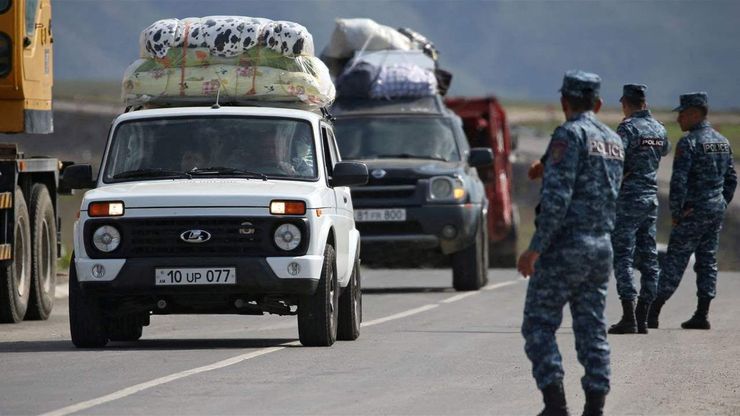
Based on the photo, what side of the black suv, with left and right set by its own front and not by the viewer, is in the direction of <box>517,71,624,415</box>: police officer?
front

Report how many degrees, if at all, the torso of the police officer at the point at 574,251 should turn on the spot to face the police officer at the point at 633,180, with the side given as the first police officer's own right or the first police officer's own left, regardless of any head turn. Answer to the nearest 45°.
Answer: approximately 45° to the first police officer's own right

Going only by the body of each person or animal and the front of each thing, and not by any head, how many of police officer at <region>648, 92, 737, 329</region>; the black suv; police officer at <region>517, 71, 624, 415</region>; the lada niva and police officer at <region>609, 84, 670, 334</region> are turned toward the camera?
2

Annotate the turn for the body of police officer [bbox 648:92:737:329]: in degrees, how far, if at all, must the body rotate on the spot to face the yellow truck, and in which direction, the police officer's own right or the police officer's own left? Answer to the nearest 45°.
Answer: approximately 45° to the police officer's own left

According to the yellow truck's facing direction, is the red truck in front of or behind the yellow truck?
behind

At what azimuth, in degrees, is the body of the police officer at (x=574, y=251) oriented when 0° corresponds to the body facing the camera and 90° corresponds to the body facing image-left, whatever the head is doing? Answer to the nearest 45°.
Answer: approximately 135°

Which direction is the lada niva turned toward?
toward the camera

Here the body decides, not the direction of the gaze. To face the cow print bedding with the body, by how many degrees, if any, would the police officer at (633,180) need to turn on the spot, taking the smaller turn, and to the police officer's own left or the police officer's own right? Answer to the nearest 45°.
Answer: approximately 45° to the police officer's own left

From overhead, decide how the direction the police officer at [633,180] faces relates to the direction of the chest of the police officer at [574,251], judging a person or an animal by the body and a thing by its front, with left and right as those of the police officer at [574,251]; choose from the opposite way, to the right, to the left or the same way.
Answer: the same way

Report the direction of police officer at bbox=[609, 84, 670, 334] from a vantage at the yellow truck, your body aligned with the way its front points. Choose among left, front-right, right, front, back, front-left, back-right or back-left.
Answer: left

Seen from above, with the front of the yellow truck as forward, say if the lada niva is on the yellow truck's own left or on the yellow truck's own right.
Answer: on the yellow truck's own left

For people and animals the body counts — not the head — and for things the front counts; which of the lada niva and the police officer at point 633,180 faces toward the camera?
the lada niva

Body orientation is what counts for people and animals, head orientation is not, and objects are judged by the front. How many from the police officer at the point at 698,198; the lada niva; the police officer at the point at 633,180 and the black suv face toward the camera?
2

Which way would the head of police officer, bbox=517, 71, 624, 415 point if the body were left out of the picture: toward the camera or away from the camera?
away from the camera

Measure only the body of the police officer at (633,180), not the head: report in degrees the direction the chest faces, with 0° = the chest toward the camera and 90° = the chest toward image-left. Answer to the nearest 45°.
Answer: approximately 135°

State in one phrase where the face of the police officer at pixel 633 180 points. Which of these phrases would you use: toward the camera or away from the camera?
away from the camera
